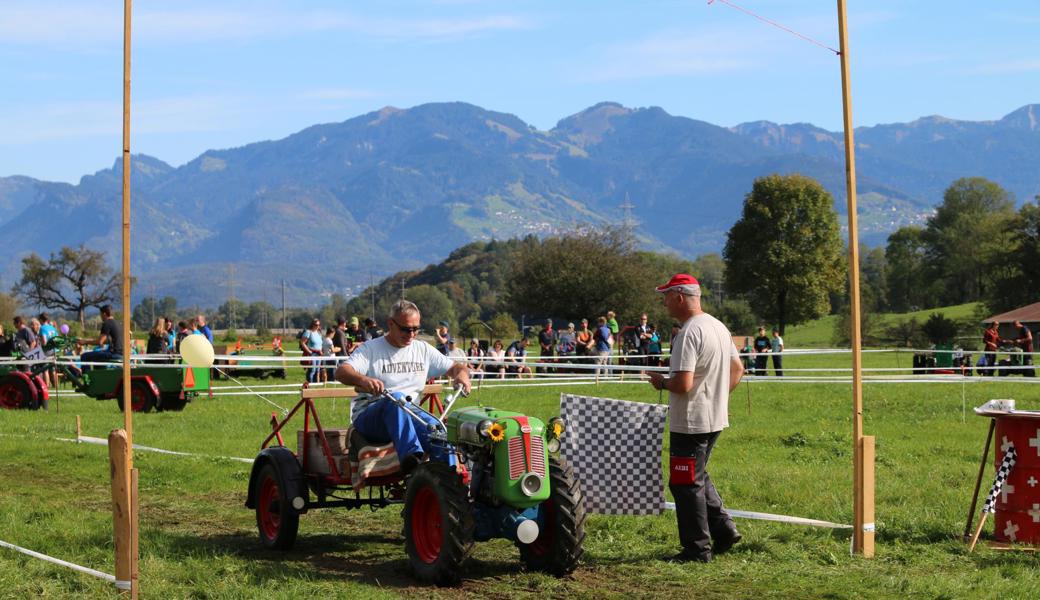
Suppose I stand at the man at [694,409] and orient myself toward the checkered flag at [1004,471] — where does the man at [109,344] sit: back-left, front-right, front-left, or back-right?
back-left

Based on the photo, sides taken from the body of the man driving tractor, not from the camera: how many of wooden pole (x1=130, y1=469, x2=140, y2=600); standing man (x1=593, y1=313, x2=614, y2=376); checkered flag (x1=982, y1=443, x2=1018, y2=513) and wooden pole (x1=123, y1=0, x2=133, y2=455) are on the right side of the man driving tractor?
2

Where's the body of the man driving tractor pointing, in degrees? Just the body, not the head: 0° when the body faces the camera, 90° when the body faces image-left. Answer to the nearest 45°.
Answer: approximately 315°

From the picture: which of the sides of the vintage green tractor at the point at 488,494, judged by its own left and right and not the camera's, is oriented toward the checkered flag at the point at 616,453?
left

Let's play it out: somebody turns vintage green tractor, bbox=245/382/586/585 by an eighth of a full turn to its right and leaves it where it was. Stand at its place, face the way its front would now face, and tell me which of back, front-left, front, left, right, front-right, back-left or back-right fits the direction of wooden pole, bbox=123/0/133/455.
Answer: right

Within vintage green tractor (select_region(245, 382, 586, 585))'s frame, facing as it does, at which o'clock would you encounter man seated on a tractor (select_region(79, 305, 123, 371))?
The man seated on a tractor is roughly at 7 o'clock from the vintage green tractor.

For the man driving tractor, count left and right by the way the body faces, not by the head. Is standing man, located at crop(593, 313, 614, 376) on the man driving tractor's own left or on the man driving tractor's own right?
on the man driving tractor's own left

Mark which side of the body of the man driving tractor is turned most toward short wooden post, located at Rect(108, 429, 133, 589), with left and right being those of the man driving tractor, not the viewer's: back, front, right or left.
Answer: right

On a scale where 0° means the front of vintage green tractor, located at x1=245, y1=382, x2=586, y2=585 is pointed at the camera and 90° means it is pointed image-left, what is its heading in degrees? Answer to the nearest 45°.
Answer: approximately 315°

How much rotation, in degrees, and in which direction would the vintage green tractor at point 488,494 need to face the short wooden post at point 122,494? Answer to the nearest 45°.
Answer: approximately 135° to its right

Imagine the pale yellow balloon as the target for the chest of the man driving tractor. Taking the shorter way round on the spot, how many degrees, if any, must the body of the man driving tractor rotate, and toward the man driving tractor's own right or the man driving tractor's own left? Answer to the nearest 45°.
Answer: approximately 180°

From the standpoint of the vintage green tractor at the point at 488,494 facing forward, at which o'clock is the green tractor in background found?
The green tractor in background is roughly at 7 o'clock from the vintage green tractor.

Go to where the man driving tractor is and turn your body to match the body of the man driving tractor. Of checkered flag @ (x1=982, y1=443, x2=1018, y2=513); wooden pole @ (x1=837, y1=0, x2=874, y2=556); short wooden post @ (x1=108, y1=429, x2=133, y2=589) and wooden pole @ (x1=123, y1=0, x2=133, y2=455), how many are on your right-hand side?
2

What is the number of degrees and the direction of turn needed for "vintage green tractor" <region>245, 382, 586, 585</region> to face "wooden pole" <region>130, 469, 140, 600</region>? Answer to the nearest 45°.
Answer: approximately 135° to its right
